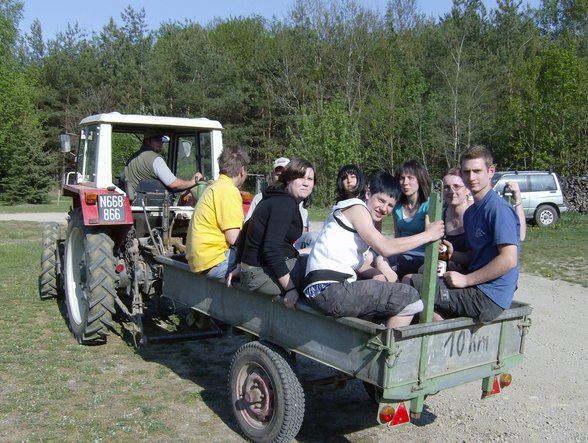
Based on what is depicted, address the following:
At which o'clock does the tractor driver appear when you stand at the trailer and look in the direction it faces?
The tractor driver is roughly at 12 o'clock from the trailer.

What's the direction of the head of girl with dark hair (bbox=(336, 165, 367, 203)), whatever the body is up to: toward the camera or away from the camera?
toward the camera

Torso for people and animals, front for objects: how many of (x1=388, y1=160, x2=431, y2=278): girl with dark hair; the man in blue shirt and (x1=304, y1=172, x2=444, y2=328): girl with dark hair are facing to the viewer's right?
1

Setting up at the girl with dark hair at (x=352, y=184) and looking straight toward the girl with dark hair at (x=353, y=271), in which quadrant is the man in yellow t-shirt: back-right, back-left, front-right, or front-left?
front-right

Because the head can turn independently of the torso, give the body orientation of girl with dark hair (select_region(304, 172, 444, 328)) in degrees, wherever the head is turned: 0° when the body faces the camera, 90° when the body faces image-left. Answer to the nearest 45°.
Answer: approximately 270°

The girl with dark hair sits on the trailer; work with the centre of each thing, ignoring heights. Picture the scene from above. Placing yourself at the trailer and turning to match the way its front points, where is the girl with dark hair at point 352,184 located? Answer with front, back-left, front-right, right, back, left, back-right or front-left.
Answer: front-right

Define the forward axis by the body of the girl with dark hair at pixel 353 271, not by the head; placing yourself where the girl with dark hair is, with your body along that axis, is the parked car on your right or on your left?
on your left

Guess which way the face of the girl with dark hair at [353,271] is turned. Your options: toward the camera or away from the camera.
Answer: toward the camera

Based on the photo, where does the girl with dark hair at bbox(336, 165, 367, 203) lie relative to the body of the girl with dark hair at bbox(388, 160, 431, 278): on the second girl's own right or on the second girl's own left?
on the second girl's own right

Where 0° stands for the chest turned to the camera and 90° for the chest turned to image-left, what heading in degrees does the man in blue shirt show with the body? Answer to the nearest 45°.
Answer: approximately 45°
